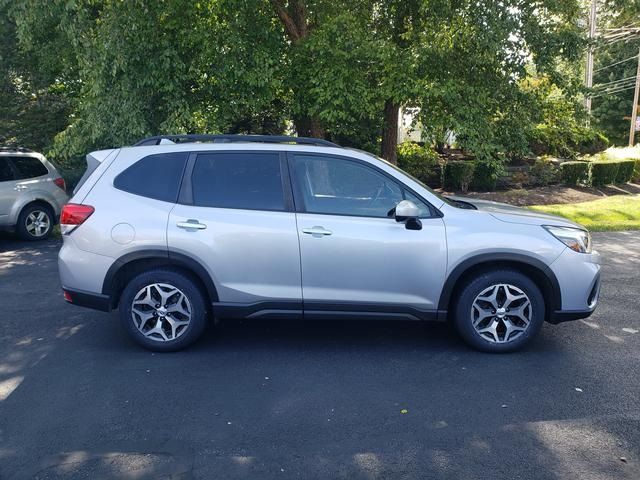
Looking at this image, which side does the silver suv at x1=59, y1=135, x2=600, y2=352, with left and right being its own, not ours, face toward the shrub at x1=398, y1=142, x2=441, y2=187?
left

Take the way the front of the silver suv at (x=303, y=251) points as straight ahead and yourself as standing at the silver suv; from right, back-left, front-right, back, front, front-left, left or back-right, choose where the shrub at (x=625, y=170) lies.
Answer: front-left

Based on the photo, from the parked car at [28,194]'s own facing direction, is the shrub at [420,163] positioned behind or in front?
behind

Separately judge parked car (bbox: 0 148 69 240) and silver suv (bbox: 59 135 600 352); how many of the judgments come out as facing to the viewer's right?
1

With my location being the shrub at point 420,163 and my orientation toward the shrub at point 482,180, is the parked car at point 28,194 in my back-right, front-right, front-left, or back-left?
back-right

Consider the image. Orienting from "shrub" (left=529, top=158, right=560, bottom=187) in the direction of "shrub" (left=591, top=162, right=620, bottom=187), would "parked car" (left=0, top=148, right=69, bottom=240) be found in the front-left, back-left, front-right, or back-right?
back-right

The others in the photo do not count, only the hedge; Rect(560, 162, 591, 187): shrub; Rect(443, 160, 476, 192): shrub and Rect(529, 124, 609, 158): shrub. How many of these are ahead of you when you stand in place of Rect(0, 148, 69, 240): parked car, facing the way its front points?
0

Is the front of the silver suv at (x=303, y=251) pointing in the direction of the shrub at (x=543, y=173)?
no

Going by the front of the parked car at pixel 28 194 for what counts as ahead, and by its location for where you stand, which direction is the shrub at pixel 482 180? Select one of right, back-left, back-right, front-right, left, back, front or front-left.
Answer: back

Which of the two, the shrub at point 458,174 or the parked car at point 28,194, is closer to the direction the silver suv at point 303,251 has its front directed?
the shrub

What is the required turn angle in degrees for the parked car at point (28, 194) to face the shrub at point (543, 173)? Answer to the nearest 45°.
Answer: approximately 180°

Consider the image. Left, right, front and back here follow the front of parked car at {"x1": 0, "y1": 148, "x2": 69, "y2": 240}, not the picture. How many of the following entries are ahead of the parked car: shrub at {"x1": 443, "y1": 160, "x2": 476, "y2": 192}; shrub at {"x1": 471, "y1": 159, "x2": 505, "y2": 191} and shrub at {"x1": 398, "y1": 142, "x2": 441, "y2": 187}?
0

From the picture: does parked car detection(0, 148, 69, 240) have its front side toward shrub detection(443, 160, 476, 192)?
no

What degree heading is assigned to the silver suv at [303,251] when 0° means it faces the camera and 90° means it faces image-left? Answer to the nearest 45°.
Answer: approximately 270°

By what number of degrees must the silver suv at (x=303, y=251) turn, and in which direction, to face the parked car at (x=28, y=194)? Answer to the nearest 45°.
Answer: approximately 135° to its left

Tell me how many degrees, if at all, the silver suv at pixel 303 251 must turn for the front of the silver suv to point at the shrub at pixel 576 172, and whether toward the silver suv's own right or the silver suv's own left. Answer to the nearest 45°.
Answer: approximately 45° to the silver suv's own left

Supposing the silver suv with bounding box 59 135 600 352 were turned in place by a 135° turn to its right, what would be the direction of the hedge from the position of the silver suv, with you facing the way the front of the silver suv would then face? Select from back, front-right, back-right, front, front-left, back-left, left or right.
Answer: back

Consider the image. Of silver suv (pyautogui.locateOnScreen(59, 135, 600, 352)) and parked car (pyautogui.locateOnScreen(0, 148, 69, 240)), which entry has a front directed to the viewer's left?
the parked car

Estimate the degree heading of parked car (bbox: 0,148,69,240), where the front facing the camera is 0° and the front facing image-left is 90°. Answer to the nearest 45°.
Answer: approximately 90°
